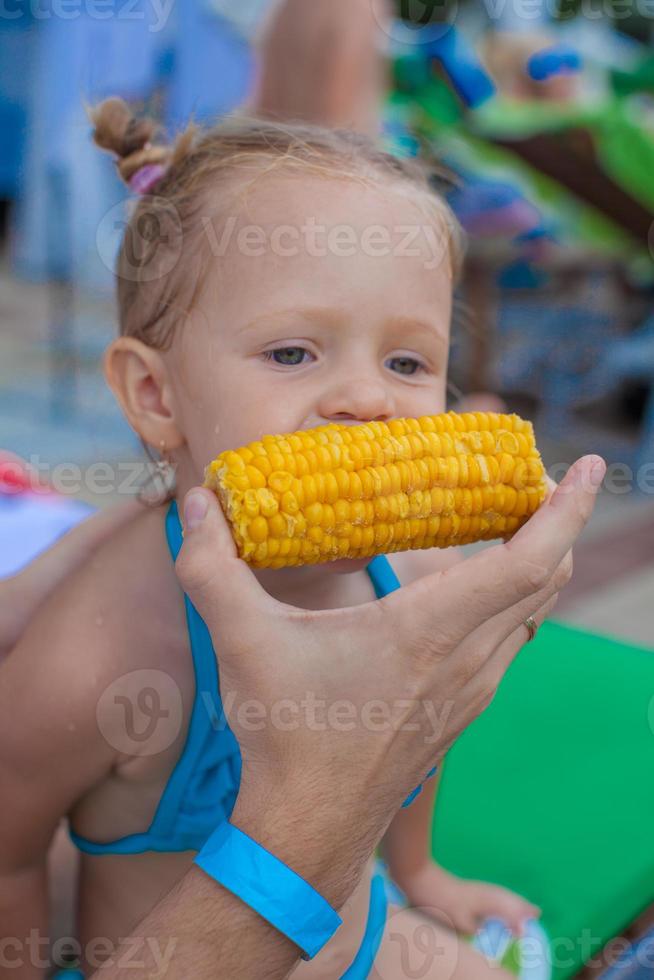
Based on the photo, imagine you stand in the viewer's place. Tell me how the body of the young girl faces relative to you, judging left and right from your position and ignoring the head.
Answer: facing the viewer and to the right of the viewer

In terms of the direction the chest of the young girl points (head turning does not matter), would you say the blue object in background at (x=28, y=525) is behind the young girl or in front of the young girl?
behind

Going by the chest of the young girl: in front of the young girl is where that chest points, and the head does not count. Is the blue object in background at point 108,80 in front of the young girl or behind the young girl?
behind

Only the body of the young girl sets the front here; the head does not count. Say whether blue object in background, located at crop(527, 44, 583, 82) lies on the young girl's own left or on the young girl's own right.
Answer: on the young girl's own left

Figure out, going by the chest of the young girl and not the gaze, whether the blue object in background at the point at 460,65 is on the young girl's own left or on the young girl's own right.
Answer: on the young girl's own left

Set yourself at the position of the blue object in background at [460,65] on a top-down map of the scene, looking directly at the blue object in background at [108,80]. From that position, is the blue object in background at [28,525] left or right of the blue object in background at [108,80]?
left
